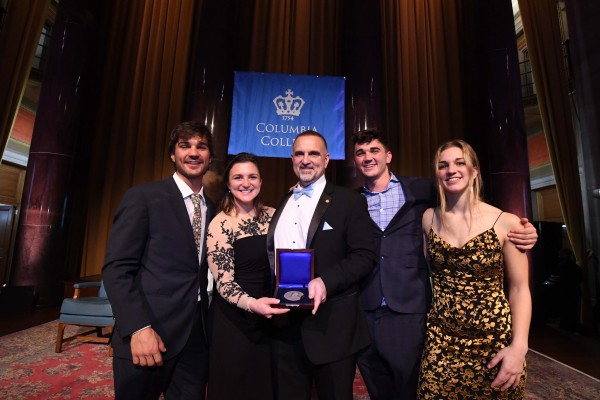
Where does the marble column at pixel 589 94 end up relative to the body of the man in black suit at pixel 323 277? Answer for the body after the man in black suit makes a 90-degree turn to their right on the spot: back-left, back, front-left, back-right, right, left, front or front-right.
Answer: right

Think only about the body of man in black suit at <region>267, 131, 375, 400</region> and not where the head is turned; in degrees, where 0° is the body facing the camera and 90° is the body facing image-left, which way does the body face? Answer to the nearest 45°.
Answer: approximately 45°

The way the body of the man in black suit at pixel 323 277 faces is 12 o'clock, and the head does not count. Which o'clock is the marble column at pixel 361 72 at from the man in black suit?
The marble column is roughly at 5 o'clock from the man in black suit.

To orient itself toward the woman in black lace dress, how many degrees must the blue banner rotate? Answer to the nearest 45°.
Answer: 0° — it already faces them

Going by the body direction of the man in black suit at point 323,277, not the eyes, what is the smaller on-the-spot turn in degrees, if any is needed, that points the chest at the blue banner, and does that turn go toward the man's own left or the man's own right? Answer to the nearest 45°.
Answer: approximately 135° to the man's own right

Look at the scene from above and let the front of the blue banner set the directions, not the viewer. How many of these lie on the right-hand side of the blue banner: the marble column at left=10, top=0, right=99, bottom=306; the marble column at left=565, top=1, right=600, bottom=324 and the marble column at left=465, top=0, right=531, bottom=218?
1

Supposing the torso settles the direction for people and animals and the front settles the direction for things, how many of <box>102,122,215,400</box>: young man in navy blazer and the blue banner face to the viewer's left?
0

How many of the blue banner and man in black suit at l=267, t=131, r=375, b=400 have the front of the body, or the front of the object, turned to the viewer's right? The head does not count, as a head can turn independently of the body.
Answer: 0

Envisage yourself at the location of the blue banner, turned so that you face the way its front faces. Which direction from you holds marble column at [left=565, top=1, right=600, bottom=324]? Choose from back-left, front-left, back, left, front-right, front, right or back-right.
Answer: left

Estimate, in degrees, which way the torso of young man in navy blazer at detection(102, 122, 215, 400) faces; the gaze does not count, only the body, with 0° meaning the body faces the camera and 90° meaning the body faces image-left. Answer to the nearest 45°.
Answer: approximately 315°
